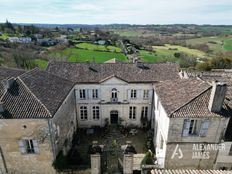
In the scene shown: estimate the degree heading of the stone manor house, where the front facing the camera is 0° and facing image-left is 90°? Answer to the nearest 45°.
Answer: approximately 0°
